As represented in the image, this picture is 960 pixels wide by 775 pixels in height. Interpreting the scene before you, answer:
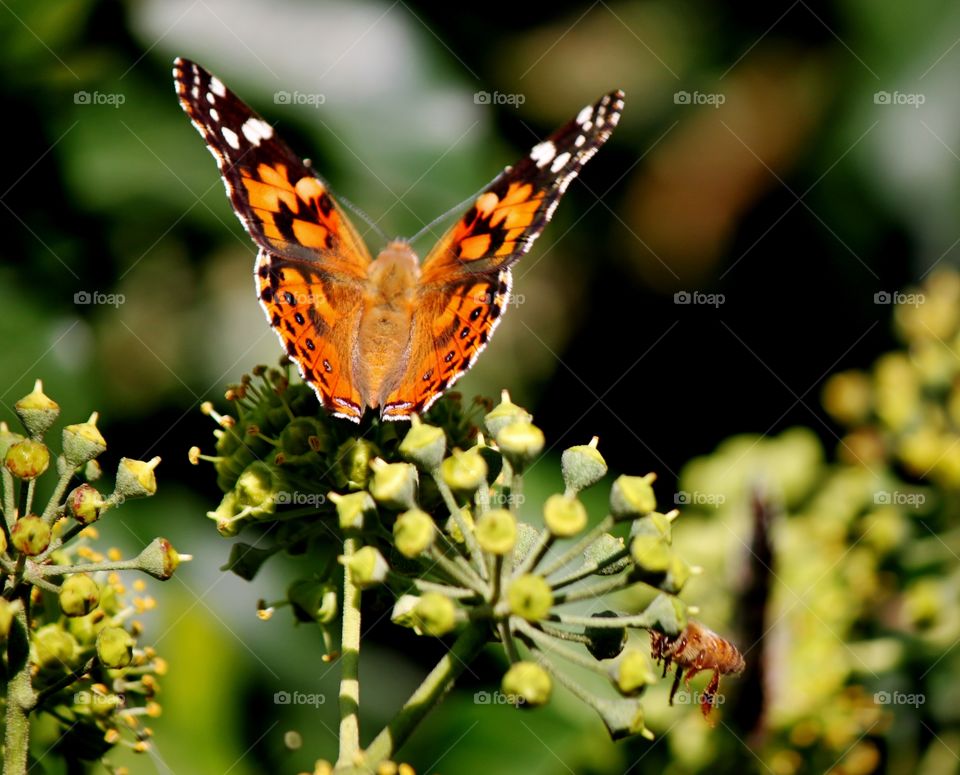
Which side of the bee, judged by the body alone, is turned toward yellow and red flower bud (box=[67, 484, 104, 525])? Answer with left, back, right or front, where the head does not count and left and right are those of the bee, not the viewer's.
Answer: front

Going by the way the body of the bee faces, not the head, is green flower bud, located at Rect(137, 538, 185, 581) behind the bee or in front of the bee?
in front

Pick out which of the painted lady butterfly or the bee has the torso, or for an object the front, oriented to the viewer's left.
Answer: the bee

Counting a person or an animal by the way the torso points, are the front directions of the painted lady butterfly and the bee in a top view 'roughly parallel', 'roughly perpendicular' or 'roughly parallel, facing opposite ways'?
roughly perpendicular

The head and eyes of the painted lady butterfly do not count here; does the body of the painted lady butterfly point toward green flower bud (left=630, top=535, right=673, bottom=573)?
no

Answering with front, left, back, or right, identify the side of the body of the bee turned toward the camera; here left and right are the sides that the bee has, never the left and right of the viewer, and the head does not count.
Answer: left

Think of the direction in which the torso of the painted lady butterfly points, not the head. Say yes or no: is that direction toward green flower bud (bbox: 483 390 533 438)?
no

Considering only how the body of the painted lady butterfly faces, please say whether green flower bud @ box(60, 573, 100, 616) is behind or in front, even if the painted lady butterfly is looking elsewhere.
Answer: behind

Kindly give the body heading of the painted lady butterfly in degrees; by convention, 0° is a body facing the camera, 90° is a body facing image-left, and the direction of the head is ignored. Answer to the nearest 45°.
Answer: approximately 180°

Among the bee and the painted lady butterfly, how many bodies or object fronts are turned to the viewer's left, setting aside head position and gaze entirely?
1
